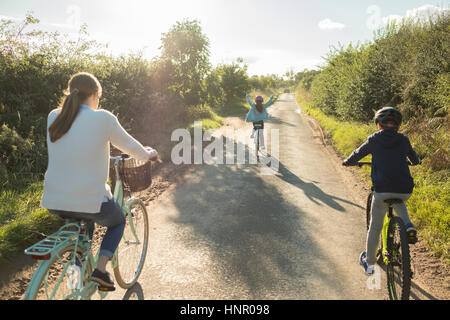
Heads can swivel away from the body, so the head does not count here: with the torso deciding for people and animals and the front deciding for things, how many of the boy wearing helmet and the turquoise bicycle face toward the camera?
0

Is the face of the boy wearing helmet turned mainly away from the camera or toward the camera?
away from the camera

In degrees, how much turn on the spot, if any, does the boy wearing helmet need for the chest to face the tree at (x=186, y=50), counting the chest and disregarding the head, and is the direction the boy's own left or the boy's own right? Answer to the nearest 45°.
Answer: approximately 45° to the boy's own left

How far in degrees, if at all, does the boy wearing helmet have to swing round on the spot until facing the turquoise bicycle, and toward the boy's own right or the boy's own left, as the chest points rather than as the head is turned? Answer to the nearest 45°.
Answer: approximately 135° to the boy's own left

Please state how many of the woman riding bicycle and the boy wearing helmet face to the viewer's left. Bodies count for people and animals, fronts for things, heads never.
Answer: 0

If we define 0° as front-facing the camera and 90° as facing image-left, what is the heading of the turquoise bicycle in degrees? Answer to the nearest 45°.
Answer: approximately 225°

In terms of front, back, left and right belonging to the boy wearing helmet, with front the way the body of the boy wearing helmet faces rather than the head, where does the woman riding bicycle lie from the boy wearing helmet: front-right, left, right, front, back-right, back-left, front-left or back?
back-left

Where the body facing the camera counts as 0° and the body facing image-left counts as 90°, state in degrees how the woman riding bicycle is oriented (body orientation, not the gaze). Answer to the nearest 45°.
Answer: approximately 225°

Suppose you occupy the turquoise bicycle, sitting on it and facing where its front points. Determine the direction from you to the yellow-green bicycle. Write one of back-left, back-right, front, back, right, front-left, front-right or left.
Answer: front-right

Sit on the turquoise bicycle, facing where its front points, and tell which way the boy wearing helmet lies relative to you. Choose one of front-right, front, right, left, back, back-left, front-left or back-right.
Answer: front-right

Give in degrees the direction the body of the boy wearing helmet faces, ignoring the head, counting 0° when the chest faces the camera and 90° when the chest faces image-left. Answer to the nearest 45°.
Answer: approximately 180°
